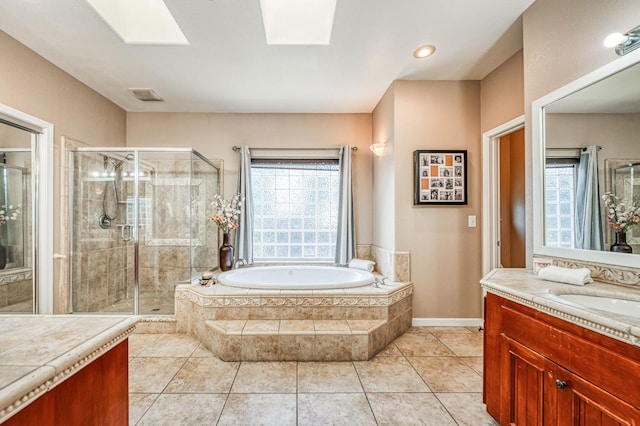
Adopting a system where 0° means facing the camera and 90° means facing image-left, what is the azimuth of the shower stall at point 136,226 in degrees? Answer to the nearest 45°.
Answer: approximately 0°

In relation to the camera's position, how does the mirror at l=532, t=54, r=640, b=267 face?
facing the viewer and to the left of the viewer

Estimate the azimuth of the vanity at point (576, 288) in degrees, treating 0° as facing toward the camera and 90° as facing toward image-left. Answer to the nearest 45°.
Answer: approximately 45°

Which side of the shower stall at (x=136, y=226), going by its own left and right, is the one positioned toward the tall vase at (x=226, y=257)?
left

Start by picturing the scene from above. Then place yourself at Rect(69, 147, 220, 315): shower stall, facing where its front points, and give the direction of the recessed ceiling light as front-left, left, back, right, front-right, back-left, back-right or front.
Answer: front-left

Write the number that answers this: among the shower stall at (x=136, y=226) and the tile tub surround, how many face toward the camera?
2

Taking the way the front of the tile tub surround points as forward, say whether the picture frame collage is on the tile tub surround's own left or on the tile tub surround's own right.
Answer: on the tile tub surround's own left

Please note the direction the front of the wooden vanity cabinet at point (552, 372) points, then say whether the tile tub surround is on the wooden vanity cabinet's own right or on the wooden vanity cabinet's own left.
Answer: on the wooden vanity cabinet's own right

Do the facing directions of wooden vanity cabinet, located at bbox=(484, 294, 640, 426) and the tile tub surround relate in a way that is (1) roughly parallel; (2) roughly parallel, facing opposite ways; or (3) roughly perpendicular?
roughly perpendicular

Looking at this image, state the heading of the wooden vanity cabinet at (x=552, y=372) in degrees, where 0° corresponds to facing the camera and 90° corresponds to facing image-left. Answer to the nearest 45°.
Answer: approximately 45°

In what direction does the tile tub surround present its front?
toward the camera

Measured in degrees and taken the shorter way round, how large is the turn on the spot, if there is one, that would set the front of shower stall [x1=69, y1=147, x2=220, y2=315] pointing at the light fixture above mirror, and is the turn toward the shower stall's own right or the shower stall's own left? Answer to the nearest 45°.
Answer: approximately 45° to the shower stall's own left

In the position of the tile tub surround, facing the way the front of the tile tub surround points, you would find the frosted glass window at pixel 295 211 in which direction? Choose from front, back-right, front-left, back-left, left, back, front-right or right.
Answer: back

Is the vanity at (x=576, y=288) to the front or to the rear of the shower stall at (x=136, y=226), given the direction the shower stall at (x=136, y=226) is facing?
to the front
